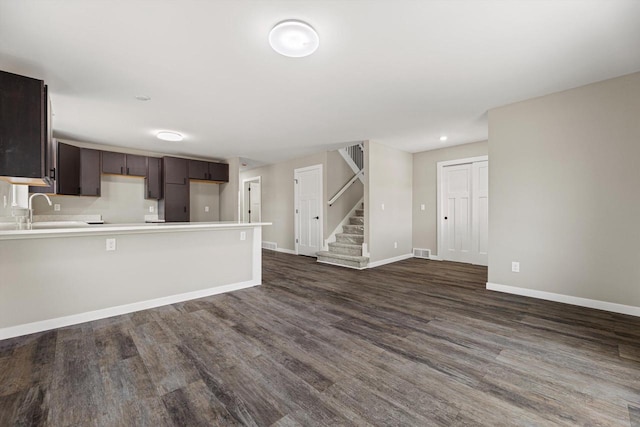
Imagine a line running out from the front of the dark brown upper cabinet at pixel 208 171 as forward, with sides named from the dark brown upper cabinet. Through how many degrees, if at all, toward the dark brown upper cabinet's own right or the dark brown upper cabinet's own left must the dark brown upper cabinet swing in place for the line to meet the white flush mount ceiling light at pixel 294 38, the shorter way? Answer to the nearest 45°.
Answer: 0° — it already faces it

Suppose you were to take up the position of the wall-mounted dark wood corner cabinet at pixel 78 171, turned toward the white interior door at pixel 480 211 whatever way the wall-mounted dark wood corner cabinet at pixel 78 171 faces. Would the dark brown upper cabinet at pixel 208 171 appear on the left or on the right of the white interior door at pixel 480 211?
left

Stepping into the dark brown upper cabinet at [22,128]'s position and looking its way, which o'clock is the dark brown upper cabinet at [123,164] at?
the dark brown upper cabinet at [123,164] is roughly at 10 o'clock from the dark brown upper cabinet at [22,128].

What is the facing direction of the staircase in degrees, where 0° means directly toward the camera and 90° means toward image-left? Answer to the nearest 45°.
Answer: approximately 45°

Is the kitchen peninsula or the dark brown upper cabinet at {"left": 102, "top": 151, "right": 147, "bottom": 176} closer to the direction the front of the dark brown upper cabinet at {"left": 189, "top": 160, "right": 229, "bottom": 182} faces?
the kitchen peninsula

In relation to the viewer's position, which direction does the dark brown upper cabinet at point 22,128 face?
facing to the right of the viewer

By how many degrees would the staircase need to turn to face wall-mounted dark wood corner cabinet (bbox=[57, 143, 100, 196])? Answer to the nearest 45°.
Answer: approximately 45° to its right

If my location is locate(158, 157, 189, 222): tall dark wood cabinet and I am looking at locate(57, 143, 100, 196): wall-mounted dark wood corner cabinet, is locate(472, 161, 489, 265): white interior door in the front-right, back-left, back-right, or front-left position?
back-left

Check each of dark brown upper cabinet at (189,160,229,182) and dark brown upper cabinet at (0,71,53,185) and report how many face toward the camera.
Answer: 1

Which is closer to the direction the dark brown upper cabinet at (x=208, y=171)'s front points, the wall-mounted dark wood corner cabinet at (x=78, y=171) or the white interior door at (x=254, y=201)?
the wall-mounted dark wood corner cabinet

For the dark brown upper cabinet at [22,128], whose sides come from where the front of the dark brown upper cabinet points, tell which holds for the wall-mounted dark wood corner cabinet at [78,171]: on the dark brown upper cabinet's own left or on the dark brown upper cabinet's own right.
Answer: on the dark brown upper cabinet's own left
